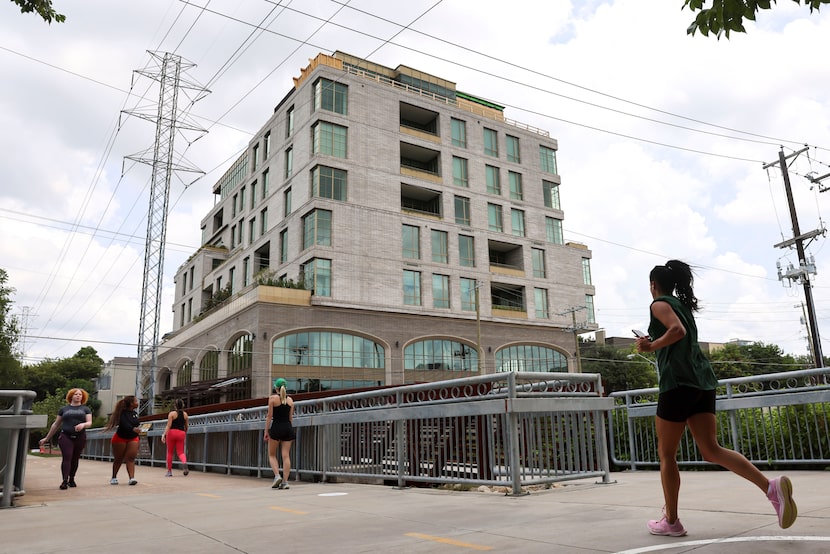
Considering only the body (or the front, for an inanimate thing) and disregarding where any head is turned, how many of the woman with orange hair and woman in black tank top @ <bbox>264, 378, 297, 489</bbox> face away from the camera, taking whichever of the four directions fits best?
1

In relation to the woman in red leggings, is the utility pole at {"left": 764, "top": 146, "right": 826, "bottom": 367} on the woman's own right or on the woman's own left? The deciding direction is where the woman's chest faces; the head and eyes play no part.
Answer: on the woman's own right

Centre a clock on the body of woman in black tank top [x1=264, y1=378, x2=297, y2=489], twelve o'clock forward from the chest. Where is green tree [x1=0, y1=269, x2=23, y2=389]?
The green tree is roughly at 11 o'clock from the woman in black tank top.

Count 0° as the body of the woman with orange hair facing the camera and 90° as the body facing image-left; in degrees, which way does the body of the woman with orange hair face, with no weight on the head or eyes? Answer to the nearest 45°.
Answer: approximately 0°

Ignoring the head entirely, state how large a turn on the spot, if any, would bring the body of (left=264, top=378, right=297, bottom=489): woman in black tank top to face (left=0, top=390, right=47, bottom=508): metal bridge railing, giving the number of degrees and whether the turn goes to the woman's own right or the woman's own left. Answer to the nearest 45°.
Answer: approximately 135° to the woman's own left

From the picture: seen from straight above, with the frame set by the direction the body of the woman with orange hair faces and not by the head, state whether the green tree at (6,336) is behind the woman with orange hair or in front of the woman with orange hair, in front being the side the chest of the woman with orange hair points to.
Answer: behind

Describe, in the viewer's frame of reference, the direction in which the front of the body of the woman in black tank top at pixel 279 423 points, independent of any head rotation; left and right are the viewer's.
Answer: facing away from the viewer

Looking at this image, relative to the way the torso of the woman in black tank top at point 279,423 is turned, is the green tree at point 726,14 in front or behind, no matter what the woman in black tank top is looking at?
behind
